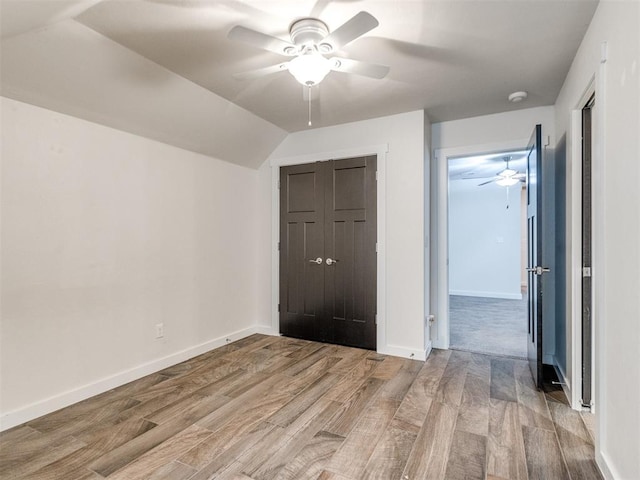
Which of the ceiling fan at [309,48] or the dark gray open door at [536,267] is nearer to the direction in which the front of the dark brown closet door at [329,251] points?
the ceiling fan

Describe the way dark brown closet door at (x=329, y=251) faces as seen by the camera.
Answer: facing the viewer and to the left of the viewer

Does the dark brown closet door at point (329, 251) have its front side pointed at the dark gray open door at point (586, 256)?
no

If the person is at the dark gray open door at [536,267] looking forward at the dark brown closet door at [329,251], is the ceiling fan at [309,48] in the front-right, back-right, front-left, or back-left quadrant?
front-left

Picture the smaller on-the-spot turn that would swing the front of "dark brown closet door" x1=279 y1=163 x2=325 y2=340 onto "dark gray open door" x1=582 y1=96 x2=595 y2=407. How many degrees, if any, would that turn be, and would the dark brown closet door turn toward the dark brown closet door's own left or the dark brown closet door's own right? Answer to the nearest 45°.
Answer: approximately 90° to the dark brown closet door's own left

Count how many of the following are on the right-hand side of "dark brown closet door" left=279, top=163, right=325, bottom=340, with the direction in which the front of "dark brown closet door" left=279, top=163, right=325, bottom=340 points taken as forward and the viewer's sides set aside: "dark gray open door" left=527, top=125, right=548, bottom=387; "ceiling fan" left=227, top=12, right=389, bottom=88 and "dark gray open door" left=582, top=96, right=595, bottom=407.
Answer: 0

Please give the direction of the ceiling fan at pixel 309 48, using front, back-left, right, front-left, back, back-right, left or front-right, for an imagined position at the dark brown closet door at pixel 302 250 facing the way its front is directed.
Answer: front-left

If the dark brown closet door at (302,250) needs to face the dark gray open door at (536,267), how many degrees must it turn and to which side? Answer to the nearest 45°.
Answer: approximately 90° to its left

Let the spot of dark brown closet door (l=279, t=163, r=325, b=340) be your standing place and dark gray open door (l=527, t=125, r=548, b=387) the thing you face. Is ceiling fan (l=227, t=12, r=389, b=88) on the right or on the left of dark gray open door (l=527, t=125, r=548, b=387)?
right

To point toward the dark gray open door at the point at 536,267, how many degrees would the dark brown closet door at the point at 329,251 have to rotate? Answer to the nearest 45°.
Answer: approximately 90° to its left

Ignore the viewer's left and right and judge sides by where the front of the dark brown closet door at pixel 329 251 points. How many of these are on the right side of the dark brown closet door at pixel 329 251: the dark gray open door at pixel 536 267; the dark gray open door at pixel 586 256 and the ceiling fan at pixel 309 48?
0

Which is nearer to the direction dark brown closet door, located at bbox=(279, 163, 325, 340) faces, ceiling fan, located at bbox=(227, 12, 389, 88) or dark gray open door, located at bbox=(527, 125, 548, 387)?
the ceiling fan

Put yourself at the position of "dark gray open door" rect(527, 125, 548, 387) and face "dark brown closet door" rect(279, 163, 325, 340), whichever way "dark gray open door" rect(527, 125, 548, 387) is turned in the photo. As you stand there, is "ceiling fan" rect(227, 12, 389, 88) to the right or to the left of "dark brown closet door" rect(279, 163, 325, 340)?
left
